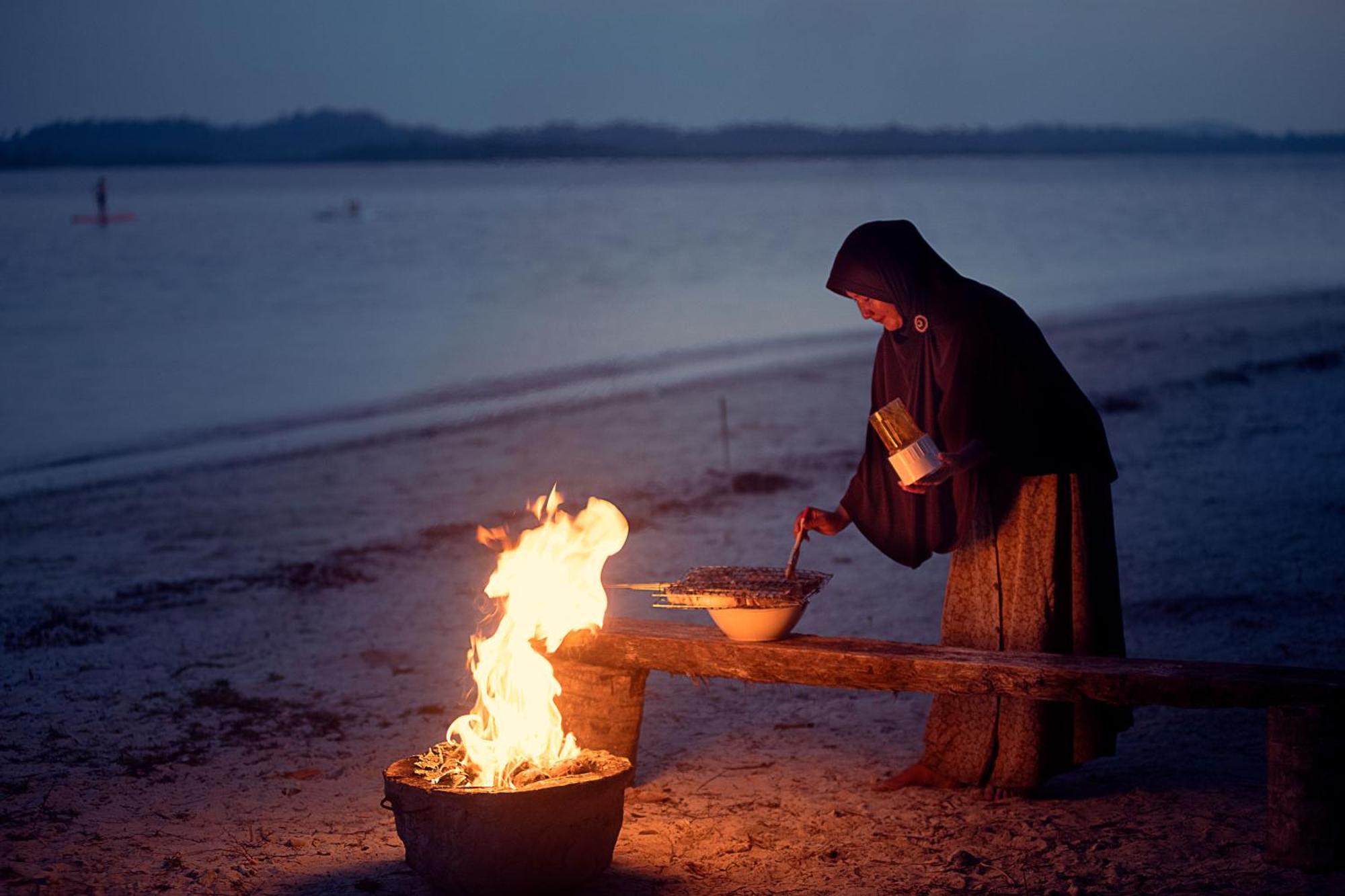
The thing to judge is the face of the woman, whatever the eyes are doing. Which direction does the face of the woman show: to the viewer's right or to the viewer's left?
to the viewer's left

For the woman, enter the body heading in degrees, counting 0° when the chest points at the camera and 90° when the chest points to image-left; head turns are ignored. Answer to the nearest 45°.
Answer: approximately 45°

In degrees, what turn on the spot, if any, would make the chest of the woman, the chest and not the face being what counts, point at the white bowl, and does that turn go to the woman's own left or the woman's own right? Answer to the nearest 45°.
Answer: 0° — they already face it

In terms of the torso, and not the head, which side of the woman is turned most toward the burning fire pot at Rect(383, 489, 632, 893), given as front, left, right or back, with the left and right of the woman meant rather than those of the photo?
front

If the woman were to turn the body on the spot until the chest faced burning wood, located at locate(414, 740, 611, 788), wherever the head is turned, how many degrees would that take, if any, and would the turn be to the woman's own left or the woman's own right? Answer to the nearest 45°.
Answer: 0° — they already face it
